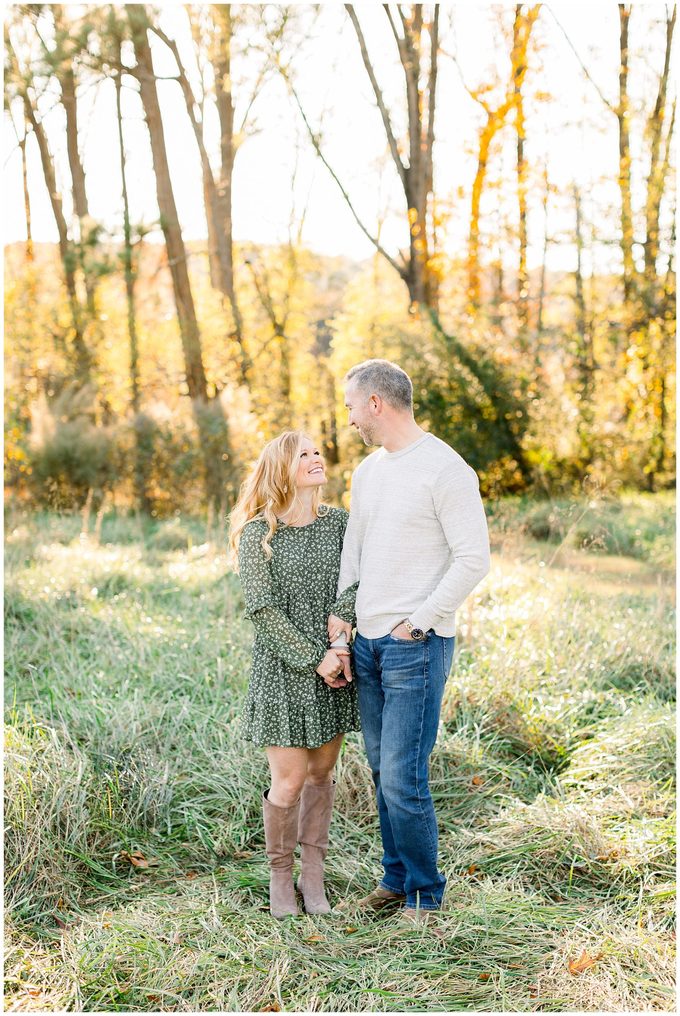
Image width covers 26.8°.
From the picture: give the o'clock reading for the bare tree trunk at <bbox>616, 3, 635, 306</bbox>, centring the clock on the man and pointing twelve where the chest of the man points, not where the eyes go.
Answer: The bare tree trunk is roughly at 5 o'clock from the man.

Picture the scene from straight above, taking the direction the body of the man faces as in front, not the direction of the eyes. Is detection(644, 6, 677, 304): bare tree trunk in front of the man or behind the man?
behind

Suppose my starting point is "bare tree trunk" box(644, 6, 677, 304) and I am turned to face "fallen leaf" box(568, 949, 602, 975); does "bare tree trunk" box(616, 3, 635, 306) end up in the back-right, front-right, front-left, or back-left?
back-right

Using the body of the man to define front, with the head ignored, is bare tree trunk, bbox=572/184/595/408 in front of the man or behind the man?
behind

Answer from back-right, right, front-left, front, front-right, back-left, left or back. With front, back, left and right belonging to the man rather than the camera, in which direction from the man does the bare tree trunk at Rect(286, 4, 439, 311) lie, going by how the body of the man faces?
back-right

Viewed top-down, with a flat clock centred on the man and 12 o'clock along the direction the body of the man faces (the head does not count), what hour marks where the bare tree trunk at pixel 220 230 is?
The bare tree trunk is roughly at 4 o'clock from the man.

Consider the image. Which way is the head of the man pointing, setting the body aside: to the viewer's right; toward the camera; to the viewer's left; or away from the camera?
to the viewer's left

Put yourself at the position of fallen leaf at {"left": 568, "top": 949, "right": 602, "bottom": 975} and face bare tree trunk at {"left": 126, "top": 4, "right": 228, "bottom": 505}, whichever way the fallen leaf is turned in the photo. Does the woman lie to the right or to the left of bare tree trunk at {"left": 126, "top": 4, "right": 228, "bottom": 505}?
left

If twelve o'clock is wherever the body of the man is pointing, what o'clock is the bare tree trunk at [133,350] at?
The bare tree trunk is roughly at 4 o'clock from the man.
